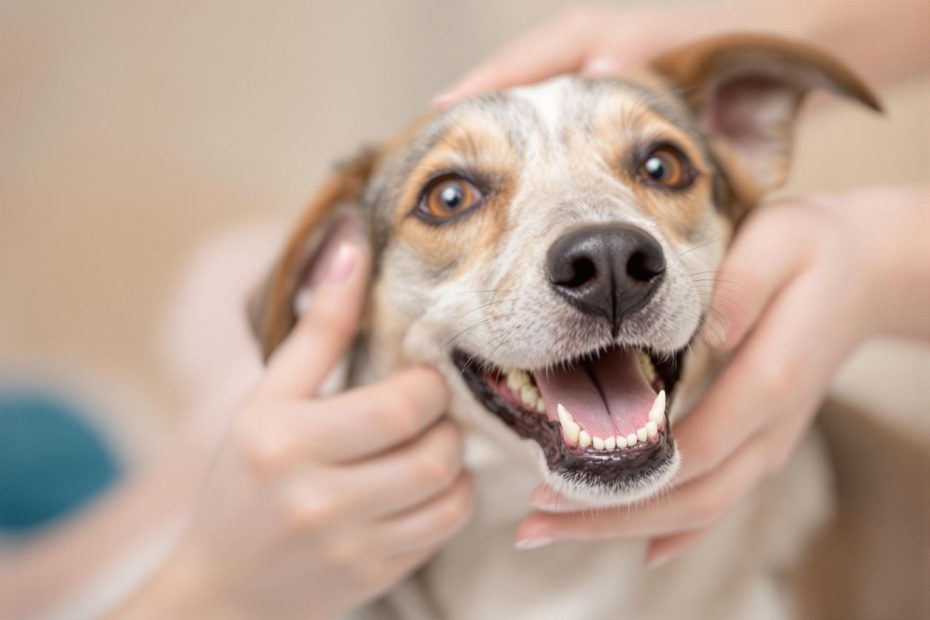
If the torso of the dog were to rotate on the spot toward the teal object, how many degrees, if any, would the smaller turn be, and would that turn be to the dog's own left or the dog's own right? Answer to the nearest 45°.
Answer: approximately 135° to the dog's own right

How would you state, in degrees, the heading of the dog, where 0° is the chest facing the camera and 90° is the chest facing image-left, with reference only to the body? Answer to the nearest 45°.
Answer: approximately 0°
